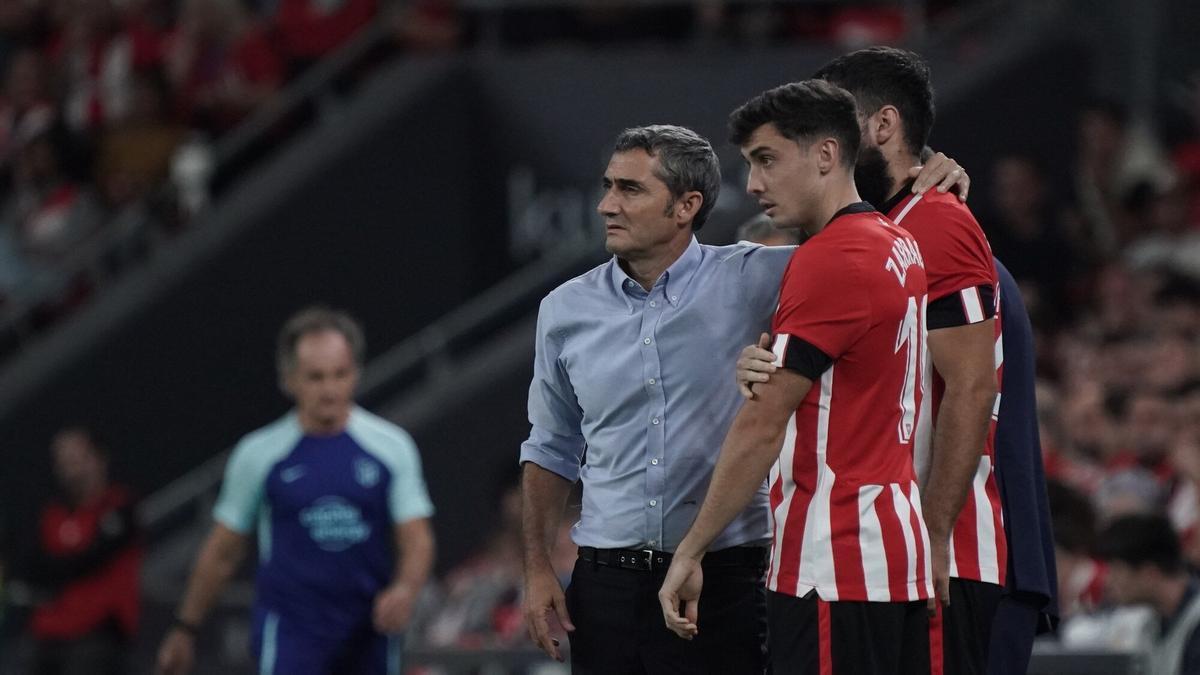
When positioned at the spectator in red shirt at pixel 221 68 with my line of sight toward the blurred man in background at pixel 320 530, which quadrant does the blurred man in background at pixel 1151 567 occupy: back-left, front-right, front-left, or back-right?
front-left

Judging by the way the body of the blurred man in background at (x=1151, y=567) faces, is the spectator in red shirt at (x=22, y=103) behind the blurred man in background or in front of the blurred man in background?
in front

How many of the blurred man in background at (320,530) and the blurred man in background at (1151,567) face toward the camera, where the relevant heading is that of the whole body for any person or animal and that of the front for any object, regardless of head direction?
1

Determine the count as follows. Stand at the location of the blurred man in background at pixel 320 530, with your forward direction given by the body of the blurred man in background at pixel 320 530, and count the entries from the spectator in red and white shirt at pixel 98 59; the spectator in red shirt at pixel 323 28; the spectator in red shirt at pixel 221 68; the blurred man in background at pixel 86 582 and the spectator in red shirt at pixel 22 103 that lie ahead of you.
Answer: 0

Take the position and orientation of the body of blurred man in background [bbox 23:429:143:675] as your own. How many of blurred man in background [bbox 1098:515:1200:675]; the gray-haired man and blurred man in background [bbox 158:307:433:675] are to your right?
0

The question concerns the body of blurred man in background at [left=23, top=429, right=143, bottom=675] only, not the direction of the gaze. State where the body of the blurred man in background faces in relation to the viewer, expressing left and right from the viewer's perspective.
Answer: facing the viewer and to the left of the viewer

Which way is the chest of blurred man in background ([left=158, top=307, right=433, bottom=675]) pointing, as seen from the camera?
toward the camera

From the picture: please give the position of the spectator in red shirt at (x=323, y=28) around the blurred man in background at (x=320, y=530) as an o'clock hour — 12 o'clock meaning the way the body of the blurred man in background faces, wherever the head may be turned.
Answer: The spectator in red shirt is roughly at 6 o'clock from the blurred man in background.

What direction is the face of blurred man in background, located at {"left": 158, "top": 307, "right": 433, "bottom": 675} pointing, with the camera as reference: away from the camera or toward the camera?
toward the camera

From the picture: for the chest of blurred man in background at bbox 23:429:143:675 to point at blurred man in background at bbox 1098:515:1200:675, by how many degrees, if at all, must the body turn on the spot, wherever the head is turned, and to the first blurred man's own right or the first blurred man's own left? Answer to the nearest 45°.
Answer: approximately 90° to the first blurred man's own left

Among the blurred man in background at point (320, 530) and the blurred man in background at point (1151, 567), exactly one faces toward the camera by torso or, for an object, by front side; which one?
the blurred man in background at point (320, 530)

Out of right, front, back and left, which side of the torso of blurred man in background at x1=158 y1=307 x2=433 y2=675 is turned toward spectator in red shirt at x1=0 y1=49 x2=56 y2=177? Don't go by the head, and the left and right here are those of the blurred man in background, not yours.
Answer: back

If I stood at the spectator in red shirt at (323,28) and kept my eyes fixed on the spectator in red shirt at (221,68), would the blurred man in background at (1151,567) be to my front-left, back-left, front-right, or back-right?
back-left
